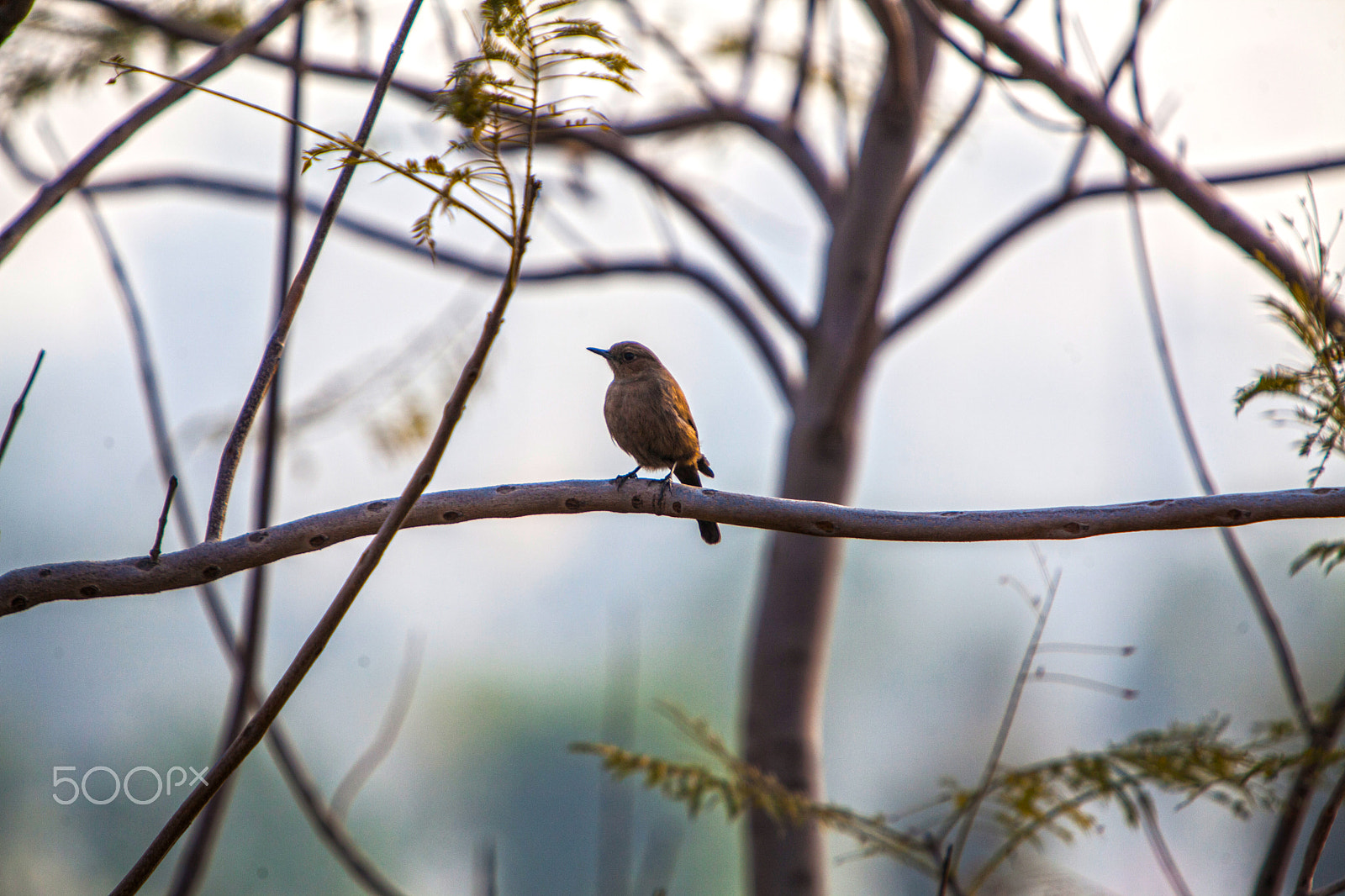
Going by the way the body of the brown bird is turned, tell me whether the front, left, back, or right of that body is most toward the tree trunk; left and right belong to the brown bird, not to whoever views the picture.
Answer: back

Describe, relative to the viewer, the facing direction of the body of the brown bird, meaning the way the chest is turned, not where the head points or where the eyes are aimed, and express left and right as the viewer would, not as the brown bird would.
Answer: facing the viewer and to the left of the viewer
